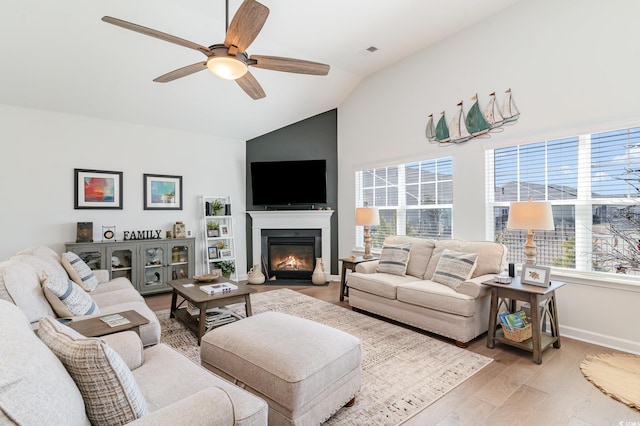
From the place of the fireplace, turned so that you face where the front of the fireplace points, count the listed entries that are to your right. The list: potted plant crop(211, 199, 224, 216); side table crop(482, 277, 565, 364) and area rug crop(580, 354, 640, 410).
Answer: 1

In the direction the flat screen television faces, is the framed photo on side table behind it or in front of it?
in front

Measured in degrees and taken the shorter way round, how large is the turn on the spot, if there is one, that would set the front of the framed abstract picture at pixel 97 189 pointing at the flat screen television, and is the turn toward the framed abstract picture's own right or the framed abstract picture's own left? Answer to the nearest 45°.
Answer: approximately 45° to the framed abstract picture's own left

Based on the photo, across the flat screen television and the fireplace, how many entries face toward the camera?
2

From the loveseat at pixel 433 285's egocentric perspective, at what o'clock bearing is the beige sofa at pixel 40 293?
The beige sofa is roughly at 12 o'clock from the loveseat.

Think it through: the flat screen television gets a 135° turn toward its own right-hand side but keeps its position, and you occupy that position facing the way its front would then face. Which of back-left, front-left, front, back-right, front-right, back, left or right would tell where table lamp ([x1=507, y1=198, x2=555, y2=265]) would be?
back

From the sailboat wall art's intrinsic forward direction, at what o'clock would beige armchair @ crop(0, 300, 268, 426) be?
The beige armchair is roughly at 11 o'clock from the sailboat wall art.

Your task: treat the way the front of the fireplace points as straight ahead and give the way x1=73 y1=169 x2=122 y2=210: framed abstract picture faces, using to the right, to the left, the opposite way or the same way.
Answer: to the left

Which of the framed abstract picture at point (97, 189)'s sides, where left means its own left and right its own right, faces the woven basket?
front

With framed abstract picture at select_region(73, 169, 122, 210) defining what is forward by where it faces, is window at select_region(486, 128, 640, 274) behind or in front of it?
in front

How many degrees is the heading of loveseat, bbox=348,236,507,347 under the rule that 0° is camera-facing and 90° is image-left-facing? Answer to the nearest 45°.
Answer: approximately 45°

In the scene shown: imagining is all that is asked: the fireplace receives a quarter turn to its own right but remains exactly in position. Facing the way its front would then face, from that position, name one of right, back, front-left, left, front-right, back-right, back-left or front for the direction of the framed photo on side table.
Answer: back-left

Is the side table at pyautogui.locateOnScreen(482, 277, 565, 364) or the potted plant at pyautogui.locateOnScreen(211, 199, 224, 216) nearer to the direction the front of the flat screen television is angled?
the side table

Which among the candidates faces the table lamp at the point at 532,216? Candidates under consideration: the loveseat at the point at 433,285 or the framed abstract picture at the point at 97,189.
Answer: the framed abstract picture

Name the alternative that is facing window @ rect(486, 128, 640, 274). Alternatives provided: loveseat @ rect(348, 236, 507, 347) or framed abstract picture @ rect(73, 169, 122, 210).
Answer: the framed abstract picture

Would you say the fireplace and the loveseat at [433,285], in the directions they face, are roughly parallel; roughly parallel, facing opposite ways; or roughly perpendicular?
roughly perpendicular
